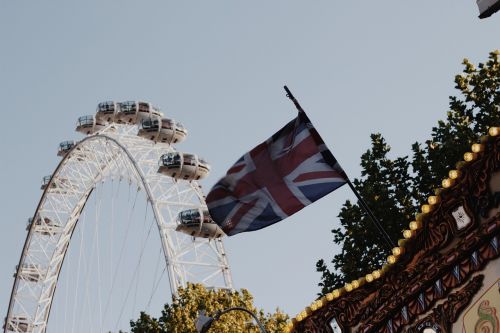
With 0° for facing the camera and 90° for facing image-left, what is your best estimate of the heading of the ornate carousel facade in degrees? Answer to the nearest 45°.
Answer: approximately 45°
